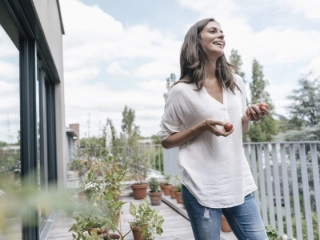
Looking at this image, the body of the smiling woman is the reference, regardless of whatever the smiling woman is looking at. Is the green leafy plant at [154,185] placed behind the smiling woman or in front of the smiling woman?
behind

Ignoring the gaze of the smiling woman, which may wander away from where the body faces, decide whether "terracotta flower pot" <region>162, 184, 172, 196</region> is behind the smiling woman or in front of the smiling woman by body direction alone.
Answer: behind

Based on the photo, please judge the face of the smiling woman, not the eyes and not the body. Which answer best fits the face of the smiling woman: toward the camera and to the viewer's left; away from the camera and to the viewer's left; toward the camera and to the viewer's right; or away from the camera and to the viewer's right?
toward the camera and to the viewer's right

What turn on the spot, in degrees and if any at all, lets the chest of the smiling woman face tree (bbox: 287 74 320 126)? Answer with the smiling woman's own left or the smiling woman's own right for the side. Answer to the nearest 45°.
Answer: approximately 135° to the smiling woman's own left

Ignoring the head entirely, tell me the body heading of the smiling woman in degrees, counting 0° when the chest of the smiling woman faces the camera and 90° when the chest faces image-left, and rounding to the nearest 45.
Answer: approximately 315°

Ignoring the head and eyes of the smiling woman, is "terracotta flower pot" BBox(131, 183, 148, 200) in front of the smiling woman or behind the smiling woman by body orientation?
behind

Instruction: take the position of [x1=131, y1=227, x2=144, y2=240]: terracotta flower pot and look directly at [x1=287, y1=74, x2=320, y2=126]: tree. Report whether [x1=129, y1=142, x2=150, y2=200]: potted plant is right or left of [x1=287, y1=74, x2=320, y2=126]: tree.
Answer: left

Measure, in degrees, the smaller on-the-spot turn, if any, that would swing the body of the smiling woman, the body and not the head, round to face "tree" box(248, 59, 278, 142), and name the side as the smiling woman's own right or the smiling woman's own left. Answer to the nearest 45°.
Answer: approximately 135° to the smiling woman's own left
